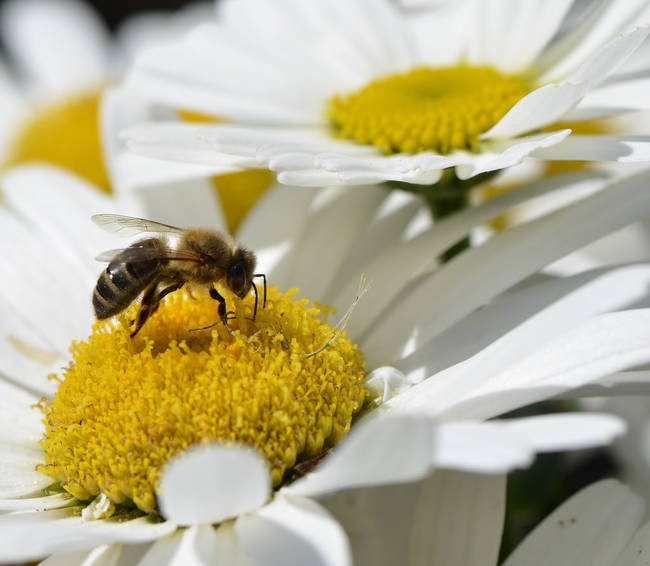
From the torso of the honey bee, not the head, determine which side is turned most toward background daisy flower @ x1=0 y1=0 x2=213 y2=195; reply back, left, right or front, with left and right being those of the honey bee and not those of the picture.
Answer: left

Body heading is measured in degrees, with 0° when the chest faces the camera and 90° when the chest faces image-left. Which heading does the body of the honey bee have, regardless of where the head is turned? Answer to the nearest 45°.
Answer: approximately 270°
